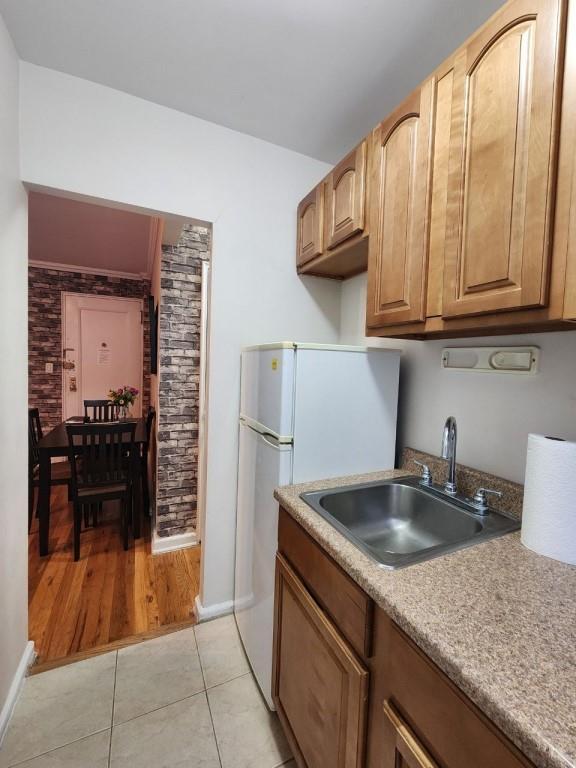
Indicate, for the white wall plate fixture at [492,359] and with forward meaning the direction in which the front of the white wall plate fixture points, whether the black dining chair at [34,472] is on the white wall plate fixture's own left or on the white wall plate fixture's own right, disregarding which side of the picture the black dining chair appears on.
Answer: on the white wall plate fixture's own right

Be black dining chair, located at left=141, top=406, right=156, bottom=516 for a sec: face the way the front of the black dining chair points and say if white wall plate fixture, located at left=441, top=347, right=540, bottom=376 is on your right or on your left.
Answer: on your left

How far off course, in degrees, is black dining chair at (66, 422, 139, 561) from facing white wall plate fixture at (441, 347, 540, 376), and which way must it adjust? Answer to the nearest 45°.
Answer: approximately 135° to its right

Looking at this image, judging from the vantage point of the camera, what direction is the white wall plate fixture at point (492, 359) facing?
facing the viewer and to the left of the viewer

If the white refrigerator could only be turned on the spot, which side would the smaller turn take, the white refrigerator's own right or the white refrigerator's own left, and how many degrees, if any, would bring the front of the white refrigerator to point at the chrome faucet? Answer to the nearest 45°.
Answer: approximately 135° to the white refrigerator's own left

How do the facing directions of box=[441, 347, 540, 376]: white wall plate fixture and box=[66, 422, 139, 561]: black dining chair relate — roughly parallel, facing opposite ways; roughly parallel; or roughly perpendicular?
roughly perpendicular

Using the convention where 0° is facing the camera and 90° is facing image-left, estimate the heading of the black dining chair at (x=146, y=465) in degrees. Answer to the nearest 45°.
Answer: approximately 90°

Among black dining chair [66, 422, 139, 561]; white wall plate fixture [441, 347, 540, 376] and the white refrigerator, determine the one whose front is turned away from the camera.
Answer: the black dining chair

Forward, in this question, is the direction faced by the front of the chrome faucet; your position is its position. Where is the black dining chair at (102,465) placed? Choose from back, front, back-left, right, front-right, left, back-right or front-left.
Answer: front-right

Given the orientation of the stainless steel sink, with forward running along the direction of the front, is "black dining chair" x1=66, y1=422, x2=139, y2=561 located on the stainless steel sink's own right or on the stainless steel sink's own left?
on the stainless steel sink's own right

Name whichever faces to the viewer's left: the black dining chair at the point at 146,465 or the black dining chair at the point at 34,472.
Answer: the black dining chair at the point at 146,465

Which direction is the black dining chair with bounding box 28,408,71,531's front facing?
to the viewer's right

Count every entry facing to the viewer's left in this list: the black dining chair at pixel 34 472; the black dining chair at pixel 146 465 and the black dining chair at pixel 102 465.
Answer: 1

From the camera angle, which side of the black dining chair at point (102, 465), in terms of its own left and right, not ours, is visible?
back
